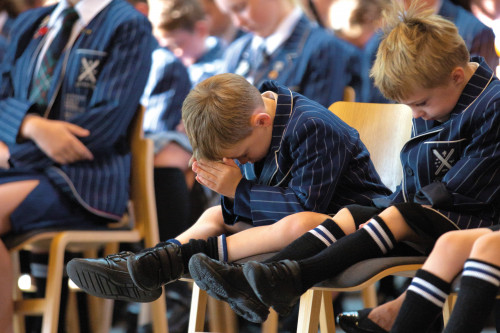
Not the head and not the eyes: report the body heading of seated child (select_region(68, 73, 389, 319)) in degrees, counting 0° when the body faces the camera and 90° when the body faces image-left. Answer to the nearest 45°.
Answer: approximately 45°

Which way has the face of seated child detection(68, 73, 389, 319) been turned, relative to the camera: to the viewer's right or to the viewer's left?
to the viewer's left

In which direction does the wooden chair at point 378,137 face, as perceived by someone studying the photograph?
facing the viewer and to the left of the viewer

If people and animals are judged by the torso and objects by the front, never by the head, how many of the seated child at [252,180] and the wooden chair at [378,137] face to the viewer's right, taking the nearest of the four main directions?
0

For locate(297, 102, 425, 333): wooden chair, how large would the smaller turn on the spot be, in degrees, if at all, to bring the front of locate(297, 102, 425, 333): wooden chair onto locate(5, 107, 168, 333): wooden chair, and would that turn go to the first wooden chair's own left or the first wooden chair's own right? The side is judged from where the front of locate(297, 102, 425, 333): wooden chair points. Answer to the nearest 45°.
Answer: approximately 45° to the first wooden chair's own right
